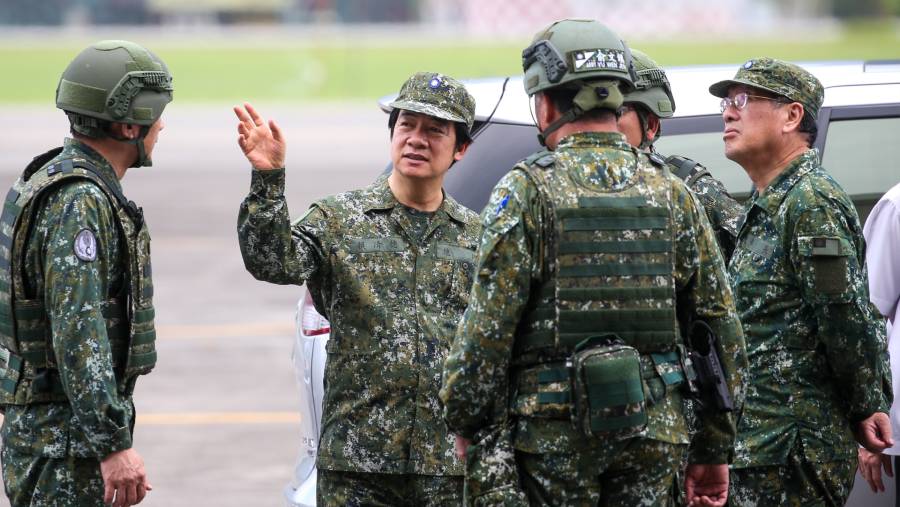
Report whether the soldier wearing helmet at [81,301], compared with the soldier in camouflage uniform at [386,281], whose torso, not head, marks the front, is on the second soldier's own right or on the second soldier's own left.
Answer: on the second soldier's own right

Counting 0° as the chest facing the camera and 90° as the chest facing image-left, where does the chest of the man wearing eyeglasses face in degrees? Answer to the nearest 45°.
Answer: approximately 90°

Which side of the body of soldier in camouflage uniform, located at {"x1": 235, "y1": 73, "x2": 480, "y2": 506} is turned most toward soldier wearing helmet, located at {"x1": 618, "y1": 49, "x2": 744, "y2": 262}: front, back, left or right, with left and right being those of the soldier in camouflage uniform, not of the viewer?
left

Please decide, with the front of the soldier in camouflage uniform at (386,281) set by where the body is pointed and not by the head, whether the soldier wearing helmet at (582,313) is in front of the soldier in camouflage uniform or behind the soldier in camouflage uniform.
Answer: in front

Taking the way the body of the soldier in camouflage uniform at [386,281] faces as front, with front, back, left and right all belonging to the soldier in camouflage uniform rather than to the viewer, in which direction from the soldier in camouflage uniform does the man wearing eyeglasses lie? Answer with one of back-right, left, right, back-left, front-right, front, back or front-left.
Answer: front-left

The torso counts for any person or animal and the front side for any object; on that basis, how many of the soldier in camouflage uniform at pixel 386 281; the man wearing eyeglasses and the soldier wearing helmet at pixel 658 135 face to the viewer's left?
2

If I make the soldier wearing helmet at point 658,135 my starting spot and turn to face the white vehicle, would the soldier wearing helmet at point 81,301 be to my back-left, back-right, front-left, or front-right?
back-left

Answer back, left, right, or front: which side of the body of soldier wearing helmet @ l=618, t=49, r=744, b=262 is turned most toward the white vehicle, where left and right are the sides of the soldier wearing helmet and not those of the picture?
right

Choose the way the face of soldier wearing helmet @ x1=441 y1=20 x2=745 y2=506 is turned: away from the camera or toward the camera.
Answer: away from the camera

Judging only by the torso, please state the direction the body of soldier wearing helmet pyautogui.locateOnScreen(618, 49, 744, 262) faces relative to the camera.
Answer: to the viewer's left
